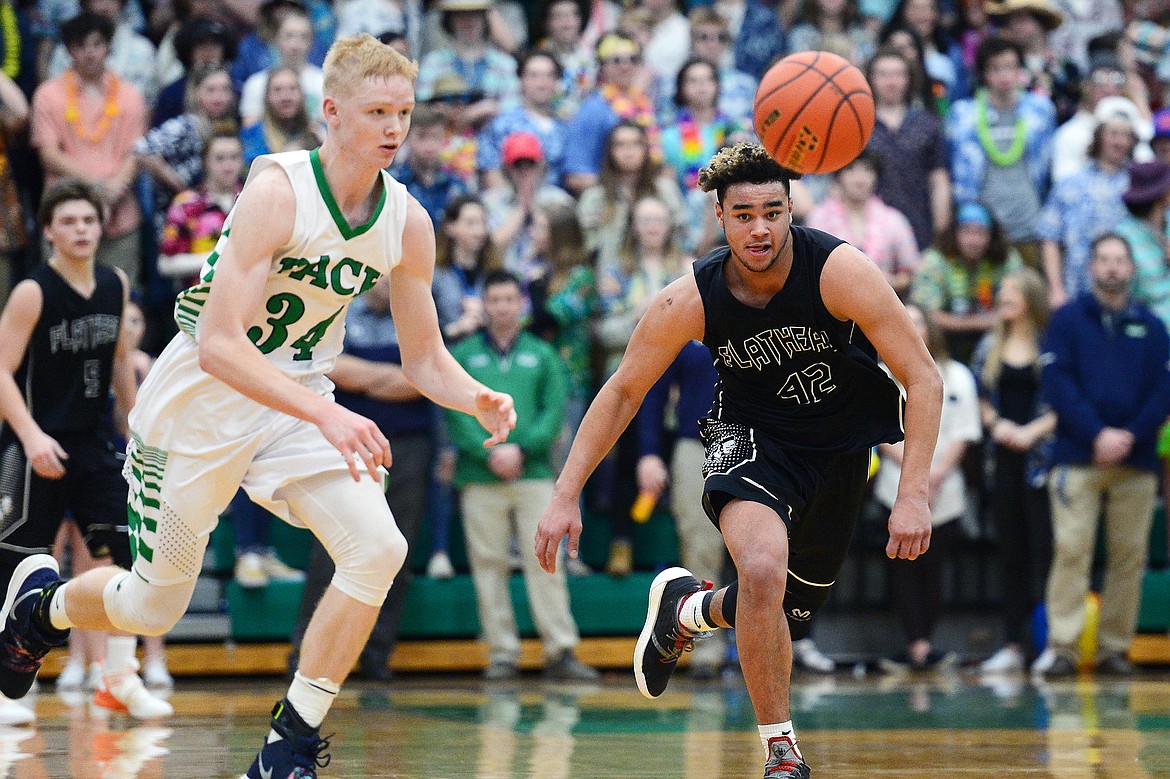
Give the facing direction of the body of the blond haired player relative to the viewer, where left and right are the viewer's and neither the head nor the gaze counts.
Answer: facing the viewer and to the right of the viewer

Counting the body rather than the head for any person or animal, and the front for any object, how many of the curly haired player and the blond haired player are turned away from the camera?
0

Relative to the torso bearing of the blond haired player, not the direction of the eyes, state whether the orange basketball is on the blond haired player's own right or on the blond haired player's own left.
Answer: on the blond haired player's own left

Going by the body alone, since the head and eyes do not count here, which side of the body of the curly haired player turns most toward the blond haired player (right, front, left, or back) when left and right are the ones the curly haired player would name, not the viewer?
right

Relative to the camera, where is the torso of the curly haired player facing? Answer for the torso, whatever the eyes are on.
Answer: toward the camera
